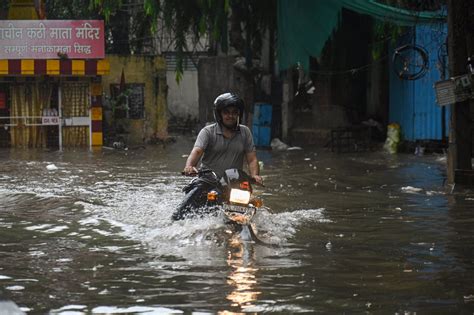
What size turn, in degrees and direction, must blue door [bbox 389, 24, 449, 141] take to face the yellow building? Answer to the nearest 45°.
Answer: approximately 90° to its right

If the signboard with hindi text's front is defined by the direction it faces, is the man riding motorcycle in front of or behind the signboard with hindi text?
in front

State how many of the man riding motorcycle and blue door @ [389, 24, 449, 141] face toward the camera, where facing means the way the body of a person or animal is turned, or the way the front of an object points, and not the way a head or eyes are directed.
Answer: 2

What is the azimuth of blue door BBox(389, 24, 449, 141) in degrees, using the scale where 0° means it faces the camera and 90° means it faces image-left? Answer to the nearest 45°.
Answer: approximately 0°

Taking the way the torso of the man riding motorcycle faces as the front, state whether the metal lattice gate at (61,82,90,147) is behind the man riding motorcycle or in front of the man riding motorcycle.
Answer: behind

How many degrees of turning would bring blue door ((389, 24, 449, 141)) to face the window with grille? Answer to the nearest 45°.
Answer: approximately 135° to its right

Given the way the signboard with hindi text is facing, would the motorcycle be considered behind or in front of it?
in front

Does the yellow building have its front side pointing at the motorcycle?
yes

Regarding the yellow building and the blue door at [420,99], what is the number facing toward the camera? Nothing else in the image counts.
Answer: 2
